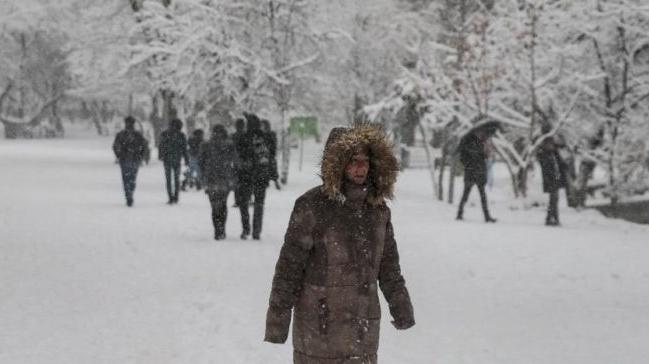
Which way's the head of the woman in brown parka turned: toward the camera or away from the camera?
toward the camera

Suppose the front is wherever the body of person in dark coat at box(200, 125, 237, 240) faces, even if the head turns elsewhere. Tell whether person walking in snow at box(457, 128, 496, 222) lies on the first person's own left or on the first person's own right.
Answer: on the first person's own right

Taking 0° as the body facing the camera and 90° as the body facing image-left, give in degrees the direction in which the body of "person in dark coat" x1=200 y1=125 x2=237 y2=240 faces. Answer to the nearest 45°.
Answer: approximately 180°

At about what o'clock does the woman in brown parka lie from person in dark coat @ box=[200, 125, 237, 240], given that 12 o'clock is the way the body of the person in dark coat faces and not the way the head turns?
The woman in brown parka is roughly at 6 o'clock from the person in dark coat.

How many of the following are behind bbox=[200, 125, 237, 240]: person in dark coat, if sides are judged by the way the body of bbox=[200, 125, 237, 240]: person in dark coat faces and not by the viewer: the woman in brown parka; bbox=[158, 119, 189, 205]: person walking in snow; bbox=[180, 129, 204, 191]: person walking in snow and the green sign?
1

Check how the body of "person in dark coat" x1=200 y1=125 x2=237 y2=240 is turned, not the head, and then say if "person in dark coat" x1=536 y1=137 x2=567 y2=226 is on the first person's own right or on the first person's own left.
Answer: on the first person's own right

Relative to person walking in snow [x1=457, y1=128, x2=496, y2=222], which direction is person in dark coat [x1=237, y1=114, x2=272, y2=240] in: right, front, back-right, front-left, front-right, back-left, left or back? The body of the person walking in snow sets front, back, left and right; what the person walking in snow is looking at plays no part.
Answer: back-right

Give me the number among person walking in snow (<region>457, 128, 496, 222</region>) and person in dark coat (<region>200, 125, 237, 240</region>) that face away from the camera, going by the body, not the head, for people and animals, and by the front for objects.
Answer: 1

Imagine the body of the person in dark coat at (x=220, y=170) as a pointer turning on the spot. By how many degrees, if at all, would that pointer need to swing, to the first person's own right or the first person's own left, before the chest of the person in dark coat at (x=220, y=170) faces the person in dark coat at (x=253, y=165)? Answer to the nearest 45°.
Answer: approximately 90° to the first person's own right
